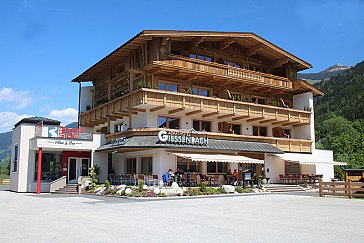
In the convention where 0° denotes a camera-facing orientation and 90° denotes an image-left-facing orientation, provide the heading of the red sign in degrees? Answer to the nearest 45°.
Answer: approximately 0°

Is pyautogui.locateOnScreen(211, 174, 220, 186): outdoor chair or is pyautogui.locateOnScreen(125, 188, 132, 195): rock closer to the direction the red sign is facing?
the rock

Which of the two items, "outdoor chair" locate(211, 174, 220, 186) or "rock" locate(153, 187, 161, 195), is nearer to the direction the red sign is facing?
the rock

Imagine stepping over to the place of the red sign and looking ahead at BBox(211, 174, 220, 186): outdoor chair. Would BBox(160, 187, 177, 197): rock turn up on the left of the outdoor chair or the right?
right

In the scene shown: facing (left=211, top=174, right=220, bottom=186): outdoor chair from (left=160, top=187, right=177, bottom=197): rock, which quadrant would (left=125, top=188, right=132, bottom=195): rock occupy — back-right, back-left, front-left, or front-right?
back-left

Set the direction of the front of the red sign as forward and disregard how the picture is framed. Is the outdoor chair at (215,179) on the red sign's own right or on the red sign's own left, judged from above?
on the red sign's own left

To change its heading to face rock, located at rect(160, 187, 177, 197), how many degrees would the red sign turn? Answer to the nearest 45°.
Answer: approximately 45° to its left

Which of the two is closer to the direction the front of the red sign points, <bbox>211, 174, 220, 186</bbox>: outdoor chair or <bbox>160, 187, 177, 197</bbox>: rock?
the rock
